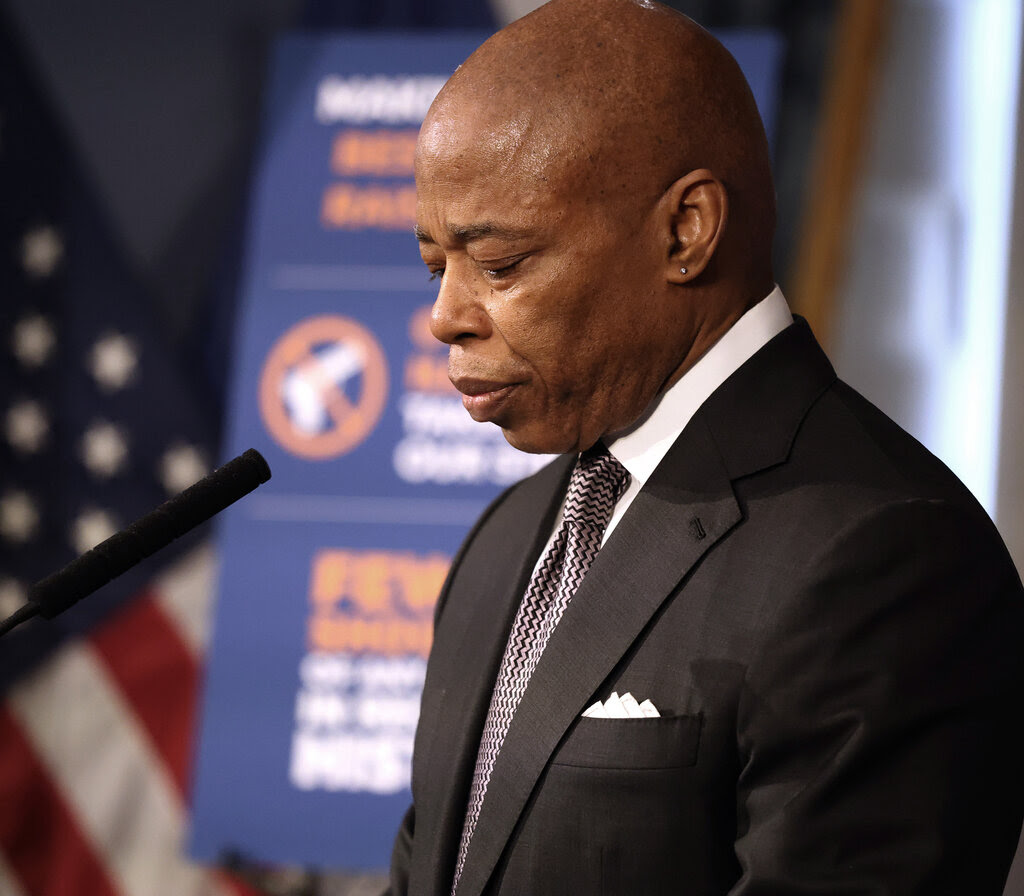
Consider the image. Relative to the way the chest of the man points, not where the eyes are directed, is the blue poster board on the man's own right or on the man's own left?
on the man's own right

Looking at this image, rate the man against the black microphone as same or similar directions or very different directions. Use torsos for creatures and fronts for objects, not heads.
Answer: very different directions

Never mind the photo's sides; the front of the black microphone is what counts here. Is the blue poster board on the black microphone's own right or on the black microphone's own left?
on the black microphone's own left

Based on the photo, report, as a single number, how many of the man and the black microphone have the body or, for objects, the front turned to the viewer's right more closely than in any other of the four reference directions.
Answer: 1

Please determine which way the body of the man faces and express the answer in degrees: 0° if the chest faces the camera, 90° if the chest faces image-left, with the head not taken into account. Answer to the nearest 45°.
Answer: approximately 45°

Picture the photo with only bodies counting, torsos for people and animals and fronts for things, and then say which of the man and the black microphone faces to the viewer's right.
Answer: the black microphone

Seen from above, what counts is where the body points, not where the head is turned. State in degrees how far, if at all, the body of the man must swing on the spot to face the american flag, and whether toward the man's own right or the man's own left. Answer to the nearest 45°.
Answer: approximately 90° to the man's own right

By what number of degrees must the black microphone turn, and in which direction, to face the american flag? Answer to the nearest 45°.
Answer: approximately 90° to its left

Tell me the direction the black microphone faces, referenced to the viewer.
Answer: facing to the right of the viewer
